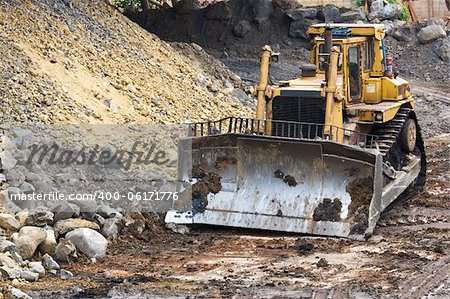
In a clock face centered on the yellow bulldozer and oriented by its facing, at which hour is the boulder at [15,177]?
The boulder is roughly at 1 o'clock from the yellow bulldozer.

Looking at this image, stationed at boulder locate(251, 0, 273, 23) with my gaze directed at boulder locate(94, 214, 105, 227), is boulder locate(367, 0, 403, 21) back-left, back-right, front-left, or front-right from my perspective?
back-left

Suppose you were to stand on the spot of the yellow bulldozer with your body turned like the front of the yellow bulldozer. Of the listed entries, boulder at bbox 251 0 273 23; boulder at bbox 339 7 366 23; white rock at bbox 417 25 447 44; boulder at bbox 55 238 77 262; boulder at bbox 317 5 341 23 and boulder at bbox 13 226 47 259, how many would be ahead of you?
2

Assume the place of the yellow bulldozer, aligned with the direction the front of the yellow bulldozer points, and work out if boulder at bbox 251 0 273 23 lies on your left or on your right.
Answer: on your right

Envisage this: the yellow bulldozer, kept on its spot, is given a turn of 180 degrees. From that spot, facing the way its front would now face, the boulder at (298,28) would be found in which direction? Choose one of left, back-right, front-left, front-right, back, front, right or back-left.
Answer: front-left

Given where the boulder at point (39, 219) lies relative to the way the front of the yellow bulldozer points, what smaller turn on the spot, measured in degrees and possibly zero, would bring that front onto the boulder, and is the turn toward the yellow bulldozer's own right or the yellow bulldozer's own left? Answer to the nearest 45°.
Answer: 0° — it already faces it

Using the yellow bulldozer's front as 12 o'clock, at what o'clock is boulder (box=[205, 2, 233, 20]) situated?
The boulder is roughly at 4 o'clock from the yellow bulldozer.

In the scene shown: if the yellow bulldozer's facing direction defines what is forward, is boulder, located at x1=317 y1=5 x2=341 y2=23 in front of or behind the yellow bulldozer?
behind

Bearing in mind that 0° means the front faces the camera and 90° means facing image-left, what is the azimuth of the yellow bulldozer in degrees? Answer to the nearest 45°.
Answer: approximately 45°

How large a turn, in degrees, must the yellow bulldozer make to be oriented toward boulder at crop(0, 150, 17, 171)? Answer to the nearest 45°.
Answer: approximately 45° to its right

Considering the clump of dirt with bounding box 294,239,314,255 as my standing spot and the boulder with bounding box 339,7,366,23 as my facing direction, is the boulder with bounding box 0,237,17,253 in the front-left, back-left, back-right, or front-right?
back-left

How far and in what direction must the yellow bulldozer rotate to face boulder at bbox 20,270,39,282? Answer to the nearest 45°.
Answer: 0° — it already faces it

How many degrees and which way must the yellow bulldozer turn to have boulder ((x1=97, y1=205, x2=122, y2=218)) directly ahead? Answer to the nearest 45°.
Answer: approximately 45° to its right

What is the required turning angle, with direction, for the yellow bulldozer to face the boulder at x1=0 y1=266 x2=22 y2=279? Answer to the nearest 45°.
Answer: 0° — it already faces it

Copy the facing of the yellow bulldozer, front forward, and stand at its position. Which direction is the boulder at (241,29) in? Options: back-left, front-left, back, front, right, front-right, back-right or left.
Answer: back-right
